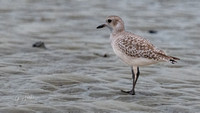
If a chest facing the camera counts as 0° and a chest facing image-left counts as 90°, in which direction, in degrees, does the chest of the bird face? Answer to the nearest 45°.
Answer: approximately 90°
